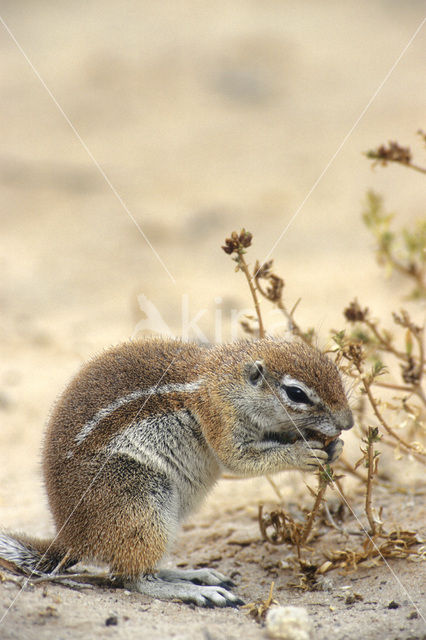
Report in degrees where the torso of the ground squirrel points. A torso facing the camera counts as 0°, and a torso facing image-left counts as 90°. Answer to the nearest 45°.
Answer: approximately 270°
